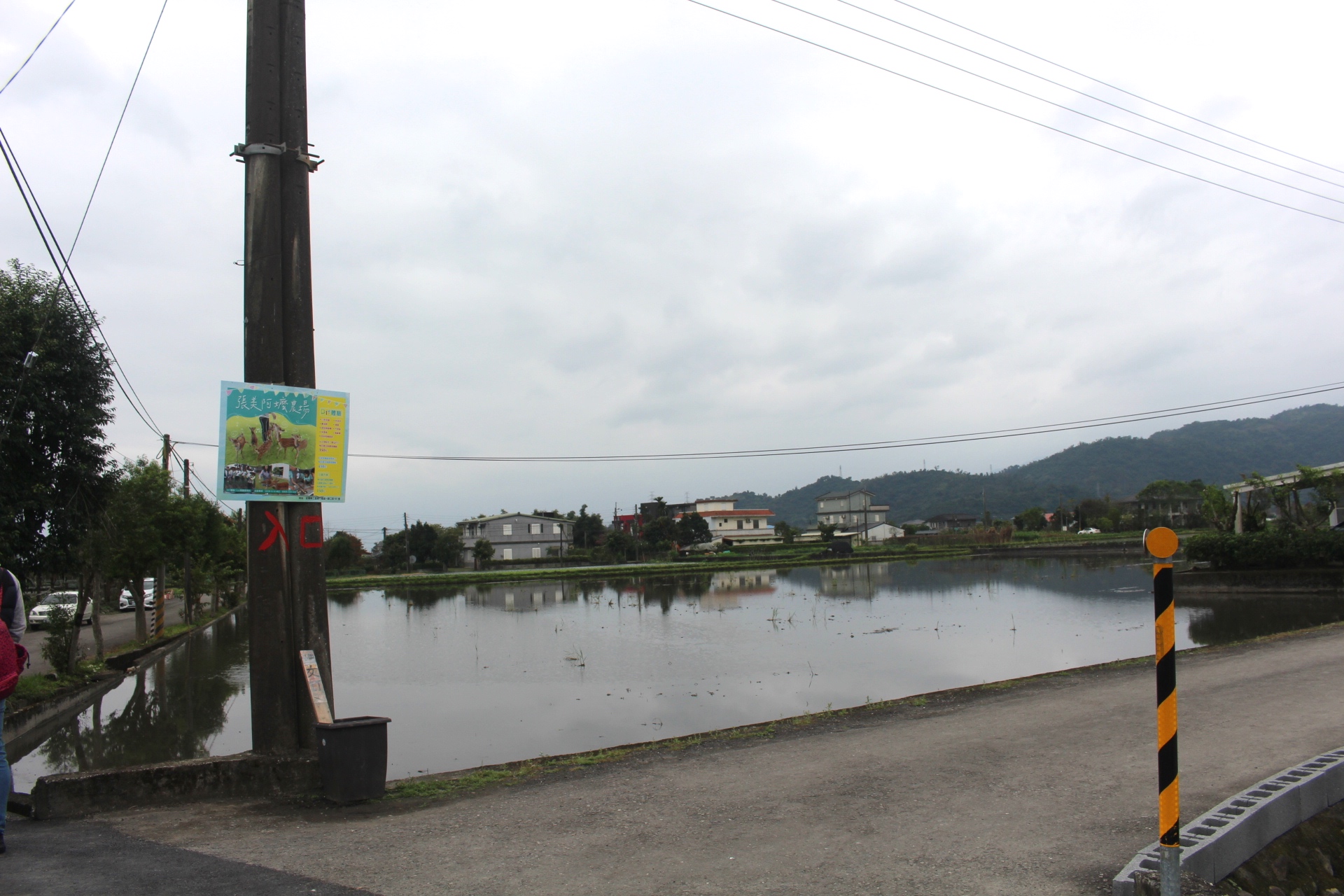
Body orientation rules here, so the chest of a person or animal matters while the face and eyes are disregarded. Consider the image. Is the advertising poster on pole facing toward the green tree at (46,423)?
no

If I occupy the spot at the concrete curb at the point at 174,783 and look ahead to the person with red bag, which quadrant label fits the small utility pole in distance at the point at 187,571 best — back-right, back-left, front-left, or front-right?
back-right

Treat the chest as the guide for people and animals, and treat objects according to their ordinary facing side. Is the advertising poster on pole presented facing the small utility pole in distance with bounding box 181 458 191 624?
no

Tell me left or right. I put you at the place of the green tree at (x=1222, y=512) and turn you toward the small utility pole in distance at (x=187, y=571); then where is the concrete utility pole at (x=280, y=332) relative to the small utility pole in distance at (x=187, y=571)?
left

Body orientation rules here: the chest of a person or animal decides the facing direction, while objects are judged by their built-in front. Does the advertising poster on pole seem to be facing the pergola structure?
no

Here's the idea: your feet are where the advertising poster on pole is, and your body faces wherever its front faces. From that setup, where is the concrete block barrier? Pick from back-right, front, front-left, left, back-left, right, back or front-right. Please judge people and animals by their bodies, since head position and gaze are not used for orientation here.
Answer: front-left

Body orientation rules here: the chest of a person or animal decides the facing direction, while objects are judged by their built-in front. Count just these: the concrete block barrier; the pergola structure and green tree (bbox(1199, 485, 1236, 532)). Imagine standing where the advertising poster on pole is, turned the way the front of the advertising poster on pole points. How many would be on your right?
0

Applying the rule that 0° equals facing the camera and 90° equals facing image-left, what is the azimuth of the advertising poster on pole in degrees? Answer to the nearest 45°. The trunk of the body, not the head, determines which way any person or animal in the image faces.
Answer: approximately 0°

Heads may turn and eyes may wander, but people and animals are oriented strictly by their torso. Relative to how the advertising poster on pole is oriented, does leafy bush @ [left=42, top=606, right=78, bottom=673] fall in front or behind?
behind

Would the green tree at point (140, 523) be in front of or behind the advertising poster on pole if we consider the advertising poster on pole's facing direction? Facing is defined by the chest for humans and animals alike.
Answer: behind

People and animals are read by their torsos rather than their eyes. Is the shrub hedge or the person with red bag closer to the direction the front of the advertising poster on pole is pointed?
the person with red bag

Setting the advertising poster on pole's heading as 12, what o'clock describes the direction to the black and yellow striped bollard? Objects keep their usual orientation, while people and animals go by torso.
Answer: The black and yellow striped bollard is roughly at 11 o'clock from the advertising poster on pole.
